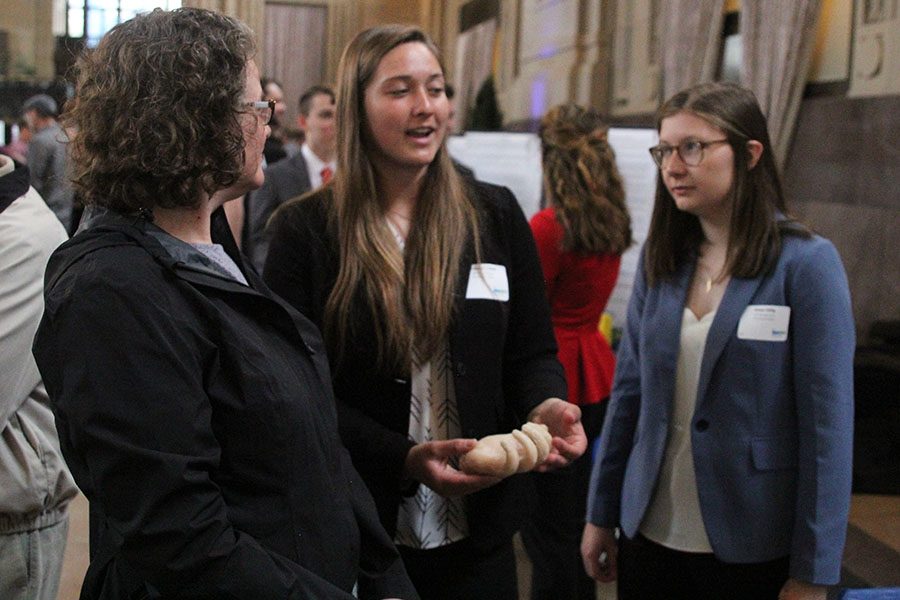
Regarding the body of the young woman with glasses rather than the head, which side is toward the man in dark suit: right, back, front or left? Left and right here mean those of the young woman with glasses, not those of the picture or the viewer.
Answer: right

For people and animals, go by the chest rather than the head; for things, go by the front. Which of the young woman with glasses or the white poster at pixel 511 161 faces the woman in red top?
the white poster

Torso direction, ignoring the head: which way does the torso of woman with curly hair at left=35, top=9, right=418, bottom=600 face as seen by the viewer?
to the viewer's right

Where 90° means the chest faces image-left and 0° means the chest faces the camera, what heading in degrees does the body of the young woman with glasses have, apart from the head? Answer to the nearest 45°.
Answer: approximately 45°

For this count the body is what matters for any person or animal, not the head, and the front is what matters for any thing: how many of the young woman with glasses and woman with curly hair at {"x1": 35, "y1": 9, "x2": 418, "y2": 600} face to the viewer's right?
1

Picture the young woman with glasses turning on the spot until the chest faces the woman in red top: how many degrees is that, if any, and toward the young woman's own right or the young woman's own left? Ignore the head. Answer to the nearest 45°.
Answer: approximately 135° to the young woman's own right

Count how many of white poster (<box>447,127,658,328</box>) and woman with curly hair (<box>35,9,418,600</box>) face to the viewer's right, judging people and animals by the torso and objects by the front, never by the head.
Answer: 1
